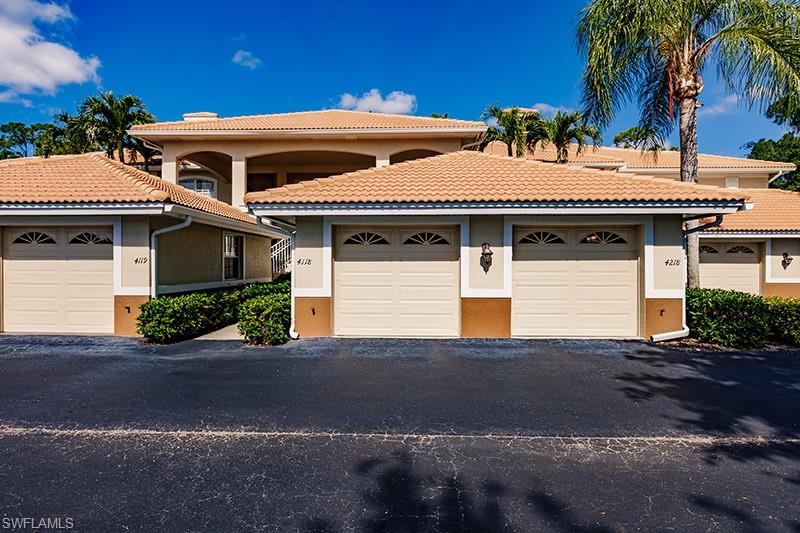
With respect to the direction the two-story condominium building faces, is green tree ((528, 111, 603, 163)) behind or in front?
behind

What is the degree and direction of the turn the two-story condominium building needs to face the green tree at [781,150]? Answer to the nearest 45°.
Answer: approximately 135° to its left

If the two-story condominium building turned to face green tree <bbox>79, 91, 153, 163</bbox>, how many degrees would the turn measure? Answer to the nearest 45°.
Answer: approximately 135° to its right

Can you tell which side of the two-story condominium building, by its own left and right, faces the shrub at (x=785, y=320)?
left

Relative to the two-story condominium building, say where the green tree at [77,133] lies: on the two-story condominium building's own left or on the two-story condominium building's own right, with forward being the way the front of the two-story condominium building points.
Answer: on the two-story condominium building's own right

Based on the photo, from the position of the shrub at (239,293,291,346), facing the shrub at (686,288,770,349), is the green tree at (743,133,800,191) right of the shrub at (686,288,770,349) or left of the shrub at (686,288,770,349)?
left

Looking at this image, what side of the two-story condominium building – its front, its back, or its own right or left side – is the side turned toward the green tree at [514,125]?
back

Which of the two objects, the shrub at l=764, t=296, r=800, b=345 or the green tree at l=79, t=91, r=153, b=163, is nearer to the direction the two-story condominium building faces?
the shrub

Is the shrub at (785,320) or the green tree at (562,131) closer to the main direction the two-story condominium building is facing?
the shrub

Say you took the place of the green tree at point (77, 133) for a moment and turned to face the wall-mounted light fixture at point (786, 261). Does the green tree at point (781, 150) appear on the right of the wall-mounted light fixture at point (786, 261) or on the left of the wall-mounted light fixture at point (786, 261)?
left

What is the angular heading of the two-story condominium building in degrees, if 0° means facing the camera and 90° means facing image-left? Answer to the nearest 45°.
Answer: approximately 0°
